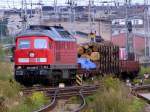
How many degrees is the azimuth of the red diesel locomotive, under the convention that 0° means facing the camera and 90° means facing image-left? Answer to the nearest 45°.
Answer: approximately 45°

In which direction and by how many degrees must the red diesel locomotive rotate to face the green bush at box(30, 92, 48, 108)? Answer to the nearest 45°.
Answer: approximately 45° to its left

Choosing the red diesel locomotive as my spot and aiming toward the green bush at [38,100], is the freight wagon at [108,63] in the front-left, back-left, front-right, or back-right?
back-left

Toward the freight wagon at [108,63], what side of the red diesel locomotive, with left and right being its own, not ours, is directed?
back

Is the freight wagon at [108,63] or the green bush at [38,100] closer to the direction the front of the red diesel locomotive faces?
the green bush
